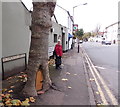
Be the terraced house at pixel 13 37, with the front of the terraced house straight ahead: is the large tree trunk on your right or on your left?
on your right

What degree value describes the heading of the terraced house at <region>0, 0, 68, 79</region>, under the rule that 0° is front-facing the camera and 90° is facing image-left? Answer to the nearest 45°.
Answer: approximately 270°
